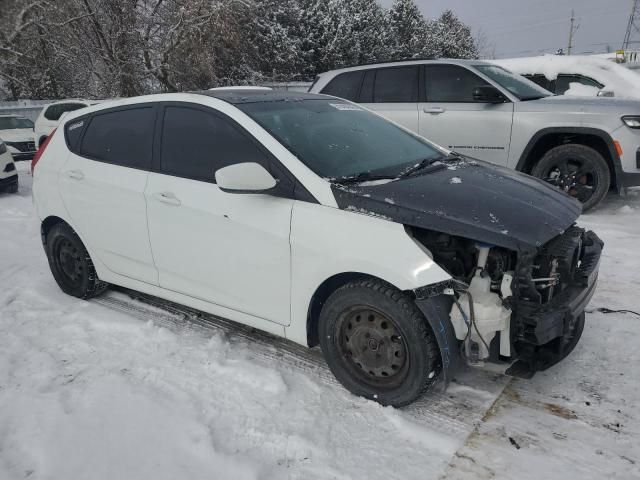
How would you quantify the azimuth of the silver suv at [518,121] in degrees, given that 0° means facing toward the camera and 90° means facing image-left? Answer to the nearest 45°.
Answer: approximately 315°

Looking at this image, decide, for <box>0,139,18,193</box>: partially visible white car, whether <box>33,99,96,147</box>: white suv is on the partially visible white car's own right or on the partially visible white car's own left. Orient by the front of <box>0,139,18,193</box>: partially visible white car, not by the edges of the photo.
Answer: on the partially visible white car's own left

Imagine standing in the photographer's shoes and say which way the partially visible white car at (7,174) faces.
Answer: facing the viewer and to the right of the viewer

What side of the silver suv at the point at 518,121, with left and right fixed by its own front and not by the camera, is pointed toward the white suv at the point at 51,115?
back

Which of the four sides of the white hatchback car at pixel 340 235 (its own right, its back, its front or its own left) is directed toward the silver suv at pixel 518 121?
left

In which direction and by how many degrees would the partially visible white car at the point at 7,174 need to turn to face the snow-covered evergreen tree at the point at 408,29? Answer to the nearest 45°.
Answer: approximately 90° to its left

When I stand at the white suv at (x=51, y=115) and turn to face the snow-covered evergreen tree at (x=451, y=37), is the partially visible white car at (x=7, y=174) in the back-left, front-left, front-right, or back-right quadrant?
back-right

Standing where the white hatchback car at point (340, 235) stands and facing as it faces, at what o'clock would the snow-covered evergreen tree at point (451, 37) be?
The snow-covered evergreen tree is roughly at 8 o'clock from the white hatchback car.

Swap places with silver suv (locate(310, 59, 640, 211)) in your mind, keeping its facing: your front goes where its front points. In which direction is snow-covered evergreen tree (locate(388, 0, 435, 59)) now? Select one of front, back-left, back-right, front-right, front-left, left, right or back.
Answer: back-left

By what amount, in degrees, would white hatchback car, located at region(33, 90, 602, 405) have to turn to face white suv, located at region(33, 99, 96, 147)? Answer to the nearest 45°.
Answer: approximately 180°

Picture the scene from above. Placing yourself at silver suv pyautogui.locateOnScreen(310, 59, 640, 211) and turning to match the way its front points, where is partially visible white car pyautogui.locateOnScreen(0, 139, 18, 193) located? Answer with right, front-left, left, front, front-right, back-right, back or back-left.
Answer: back-right
